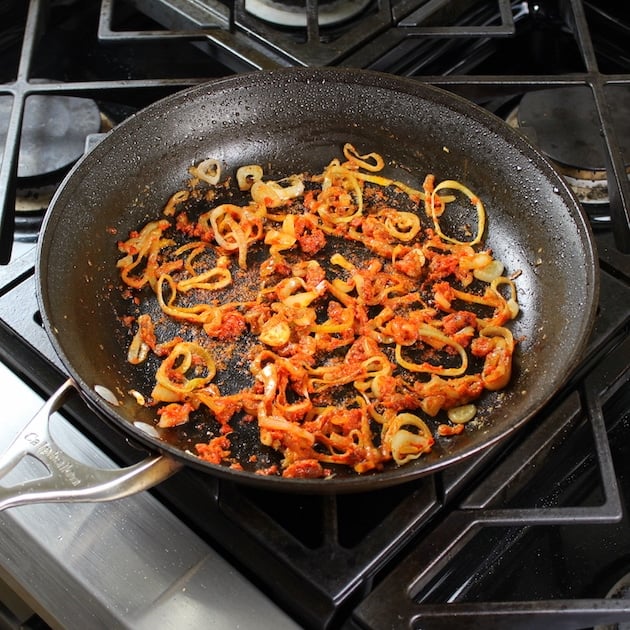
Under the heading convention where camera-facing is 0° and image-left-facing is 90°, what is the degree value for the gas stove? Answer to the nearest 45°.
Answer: approximately 45°
